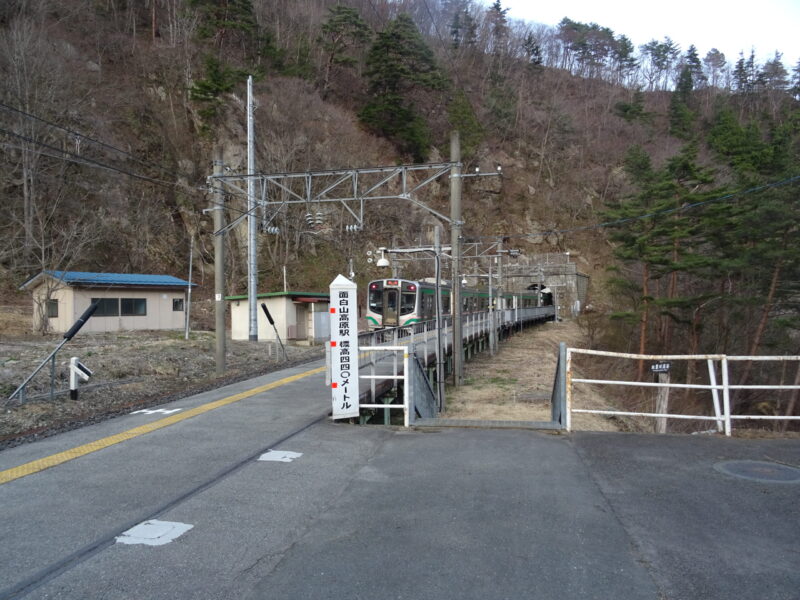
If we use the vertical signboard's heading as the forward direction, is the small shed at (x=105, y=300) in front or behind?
behind

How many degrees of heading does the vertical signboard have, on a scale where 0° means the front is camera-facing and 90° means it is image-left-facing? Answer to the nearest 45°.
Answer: approximately 0°

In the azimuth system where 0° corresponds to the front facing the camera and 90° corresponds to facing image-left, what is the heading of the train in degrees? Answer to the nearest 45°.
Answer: approximately 45°

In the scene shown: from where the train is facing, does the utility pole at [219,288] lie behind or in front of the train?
in front

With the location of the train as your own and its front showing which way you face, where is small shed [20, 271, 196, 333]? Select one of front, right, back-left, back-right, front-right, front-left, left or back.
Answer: front-right

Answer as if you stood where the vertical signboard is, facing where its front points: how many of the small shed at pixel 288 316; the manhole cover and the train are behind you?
2

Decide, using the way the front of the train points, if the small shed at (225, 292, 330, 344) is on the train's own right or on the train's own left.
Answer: on the train's own right

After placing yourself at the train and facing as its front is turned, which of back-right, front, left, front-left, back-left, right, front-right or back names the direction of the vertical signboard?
front-left

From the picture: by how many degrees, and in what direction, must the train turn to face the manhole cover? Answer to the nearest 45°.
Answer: approximately 45° to its left

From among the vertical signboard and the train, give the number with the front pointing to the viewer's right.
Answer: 0

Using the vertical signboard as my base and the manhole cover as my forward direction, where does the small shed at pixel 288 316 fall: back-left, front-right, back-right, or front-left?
back-left

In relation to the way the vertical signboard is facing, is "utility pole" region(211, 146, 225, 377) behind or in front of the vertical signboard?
behind

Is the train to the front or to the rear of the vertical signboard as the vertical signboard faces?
to the rear
